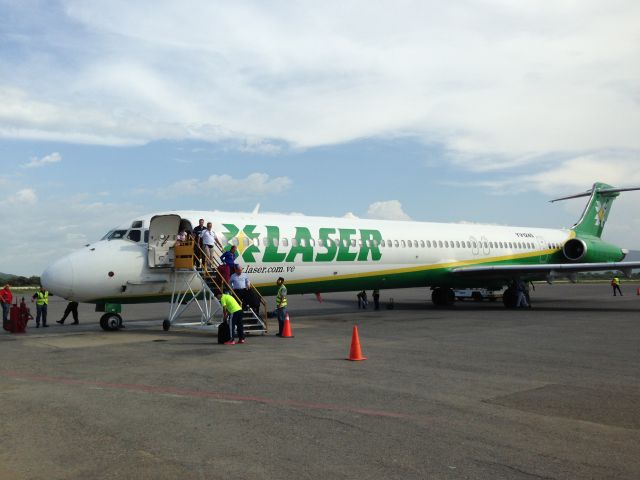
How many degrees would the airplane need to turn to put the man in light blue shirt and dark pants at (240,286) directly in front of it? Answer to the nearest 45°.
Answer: approximately 45° to its left

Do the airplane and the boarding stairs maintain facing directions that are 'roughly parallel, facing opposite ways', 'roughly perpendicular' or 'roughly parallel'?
roughly perpendicular

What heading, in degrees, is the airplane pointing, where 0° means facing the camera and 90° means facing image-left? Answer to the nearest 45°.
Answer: approximately 45°
